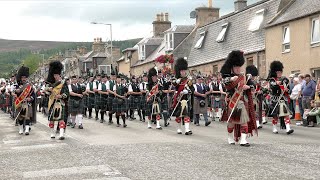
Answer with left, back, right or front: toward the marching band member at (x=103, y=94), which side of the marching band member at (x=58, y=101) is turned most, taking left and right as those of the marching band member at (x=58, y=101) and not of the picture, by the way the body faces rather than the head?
back

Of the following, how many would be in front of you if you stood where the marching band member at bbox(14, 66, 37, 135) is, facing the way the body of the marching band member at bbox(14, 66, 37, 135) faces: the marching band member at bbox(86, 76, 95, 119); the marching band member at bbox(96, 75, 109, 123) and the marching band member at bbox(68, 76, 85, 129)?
0

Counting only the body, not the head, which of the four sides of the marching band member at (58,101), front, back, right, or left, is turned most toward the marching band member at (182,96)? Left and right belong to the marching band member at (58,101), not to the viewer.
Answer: left

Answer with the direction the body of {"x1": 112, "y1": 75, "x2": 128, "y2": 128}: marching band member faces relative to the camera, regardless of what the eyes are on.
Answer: toward the camera

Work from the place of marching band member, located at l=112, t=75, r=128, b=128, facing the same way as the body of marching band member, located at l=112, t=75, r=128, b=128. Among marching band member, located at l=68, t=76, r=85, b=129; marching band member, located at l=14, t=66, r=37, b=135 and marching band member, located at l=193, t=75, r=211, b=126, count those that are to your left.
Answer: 1

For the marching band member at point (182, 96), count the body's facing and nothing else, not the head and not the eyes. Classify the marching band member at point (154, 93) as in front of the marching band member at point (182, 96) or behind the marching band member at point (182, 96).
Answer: behind

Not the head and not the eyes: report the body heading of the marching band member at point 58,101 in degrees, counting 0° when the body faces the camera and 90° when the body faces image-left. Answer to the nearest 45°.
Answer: approximately 0°

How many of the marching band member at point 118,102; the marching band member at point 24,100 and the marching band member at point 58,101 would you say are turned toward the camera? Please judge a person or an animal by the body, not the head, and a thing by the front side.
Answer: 3

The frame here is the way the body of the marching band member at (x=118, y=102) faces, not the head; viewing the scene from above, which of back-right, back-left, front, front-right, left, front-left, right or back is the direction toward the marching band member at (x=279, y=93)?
front-left

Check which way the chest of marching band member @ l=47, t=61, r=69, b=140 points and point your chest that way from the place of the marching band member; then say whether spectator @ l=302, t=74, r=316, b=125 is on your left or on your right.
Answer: on your left

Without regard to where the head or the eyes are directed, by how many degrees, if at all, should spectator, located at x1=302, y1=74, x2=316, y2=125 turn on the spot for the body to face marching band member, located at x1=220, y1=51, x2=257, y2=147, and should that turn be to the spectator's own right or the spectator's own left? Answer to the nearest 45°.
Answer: approximately 45° to the spectator's own left

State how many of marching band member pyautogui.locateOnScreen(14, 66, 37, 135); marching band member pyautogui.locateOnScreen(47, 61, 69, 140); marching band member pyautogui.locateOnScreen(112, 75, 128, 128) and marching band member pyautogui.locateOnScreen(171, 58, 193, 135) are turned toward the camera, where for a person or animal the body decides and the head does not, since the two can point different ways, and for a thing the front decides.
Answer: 4

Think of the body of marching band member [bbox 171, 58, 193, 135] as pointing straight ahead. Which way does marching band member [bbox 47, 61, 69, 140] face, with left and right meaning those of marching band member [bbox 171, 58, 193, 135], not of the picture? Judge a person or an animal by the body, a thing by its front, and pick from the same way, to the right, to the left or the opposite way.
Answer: the same way

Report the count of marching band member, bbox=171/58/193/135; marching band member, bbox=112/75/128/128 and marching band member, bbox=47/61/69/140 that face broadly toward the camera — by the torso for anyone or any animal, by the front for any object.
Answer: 3

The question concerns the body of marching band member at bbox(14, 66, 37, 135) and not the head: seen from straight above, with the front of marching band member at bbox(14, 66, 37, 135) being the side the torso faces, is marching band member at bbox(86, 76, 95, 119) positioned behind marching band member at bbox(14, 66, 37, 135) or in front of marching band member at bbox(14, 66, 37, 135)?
behind

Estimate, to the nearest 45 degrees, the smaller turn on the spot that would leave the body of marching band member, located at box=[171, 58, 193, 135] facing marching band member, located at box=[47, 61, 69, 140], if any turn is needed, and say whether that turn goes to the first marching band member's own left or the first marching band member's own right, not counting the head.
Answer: approximately 90° to the first marching band member's own right

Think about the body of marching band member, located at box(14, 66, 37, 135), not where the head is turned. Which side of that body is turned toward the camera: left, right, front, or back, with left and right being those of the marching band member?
front

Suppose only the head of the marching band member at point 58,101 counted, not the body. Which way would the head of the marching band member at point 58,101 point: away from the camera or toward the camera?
toward the camera
